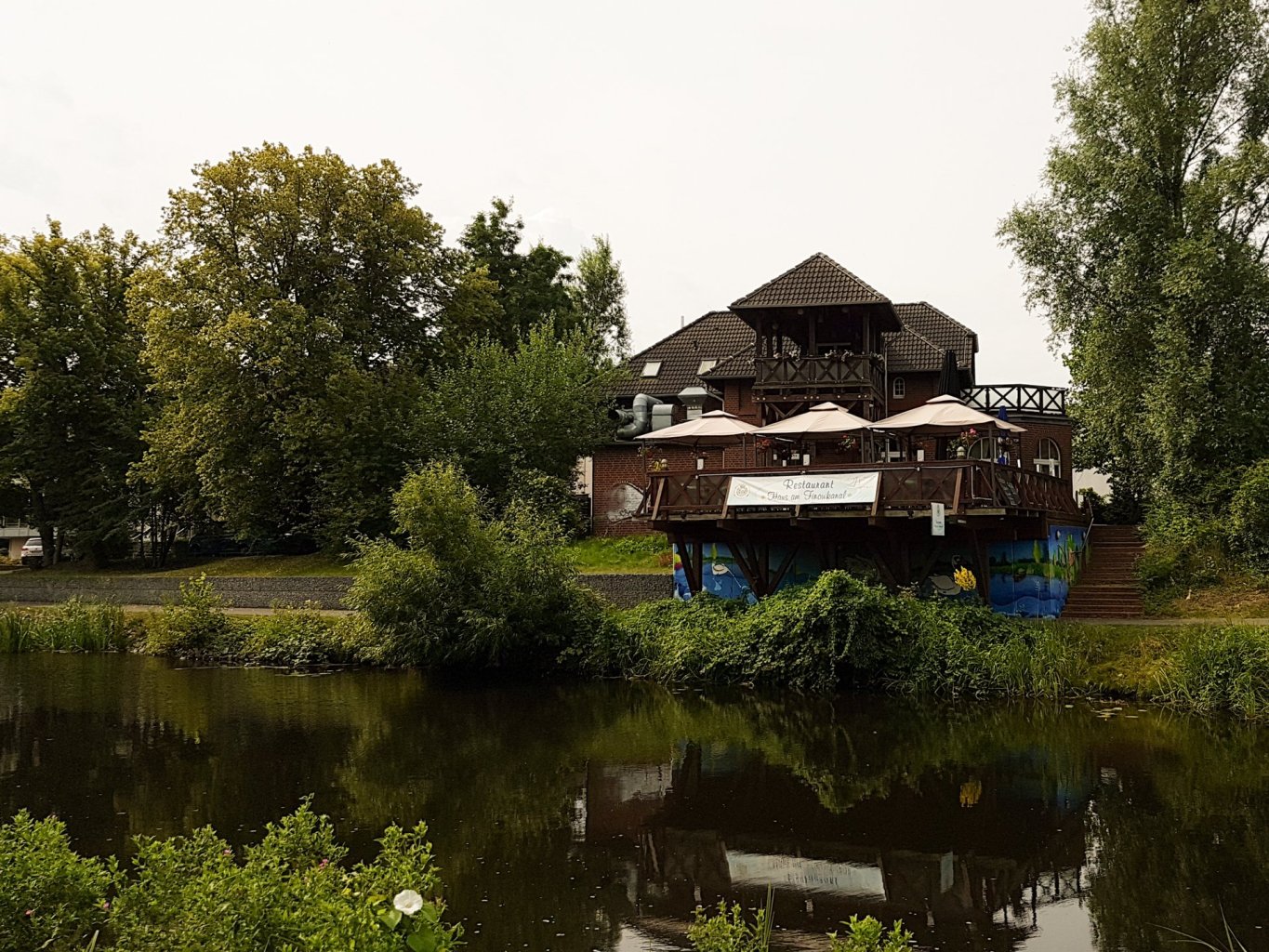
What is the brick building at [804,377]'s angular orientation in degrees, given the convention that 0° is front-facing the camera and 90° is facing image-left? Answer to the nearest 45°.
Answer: approximately 0°

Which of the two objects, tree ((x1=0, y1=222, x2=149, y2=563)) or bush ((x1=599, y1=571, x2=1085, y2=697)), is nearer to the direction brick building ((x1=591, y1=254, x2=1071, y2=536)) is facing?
the bush

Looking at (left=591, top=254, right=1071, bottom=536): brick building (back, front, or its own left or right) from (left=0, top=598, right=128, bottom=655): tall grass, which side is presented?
right

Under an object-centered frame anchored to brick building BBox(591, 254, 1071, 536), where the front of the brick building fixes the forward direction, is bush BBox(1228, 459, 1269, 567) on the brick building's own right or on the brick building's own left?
on the brick building's own left

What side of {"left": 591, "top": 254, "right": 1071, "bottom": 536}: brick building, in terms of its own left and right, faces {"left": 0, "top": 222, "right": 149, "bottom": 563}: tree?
right

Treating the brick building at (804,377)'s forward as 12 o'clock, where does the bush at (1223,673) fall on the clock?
The bush is roughly at 11 o'clock from the brick building.
